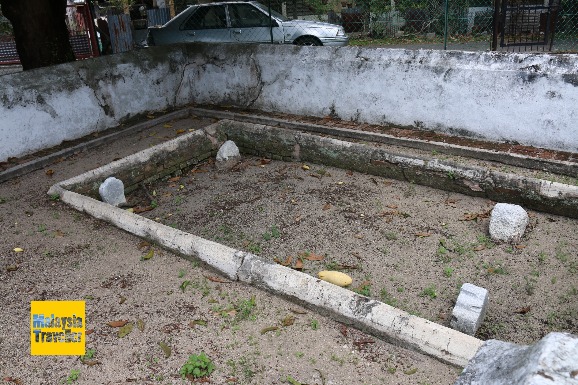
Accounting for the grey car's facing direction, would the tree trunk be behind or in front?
behind

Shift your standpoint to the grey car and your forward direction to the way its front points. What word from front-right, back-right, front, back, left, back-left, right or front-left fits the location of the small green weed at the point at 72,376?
right

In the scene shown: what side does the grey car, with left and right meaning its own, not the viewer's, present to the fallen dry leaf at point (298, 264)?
right

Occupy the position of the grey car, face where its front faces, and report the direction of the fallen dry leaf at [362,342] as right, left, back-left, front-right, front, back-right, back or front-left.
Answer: right

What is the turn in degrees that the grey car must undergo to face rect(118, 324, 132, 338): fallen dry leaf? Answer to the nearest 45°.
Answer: approximately 90° to its right

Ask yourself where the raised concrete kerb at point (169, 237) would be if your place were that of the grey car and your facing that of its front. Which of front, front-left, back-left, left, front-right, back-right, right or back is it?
right

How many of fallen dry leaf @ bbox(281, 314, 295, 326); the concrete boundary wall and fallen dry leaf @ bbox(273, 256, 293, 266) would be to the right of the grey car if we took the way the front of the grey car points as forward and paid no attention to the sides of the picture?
3

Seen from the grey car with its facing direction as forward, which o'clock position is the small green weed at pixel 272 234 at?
The small green weed is roughly at 3 o'clock from the grey car.

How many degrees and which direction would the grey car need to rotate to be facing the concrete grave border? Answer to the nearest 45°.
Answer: approximately 90° to its right

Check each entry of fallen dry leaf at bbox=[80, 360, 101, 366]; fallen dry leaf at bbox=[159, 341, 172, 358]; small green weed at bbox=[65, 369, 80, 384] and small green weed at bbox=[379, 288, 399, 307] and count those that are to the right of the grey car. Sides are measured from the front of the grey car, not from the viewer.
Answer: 4

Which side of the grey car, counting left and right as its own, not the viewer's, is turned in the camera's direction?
right

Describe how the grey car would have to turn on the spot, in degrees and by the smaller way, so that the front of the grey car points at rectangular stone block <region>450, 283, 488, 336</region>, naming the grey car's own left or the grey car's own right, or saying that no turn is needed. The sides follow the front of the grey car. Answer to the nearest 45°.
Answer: approximately 90° to the grey car's own right

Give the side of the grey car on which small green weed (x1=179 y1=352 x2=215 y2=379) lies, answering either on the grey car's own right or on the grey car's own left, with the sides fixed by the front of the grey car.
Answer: on the grey car's own right

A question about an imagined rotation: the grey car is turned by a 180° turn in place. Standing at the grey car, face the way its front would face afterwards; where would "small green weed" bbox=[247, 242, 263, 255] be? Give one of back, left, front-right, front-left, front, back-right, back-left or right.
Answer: left

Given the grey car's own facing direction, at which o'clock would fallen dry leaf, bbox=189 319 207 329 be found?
The fallen dry leaf is roughly at 3 o'clock from the grey car.

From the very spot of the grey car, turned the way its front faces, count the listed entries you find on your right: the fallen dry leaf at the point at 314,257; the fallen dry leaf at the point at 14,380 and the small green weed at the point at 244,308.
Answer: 3

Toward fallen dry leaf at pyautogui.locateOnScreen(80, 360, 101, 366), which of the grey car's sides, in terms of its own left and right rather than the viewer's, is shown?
right

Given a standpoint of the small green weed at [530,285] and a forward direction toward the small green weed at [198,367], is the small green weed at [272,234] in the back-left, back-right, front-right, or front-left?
front-right

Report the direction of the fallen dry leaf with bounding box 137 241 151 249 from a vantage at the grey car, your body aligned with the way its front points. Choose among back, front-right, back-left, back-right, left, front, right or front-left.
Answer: right
